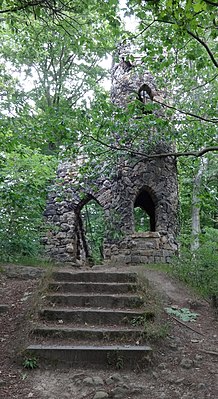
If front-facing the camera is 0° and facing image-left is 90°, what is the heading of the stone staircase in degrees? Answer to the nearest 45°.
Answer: approximately 0°

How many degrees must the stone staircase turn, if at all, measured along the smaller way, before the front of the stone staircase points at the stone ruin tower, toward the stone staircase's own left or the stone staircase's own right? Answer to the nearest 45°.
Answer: approximately 180°

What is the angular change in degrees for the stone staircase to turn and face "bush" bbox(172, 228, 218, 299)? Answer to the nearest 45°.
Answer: approximately 135° to its left

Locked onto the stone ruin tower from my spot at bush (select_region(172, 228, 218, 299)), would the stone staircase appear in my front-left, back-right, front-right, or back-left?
back-left
